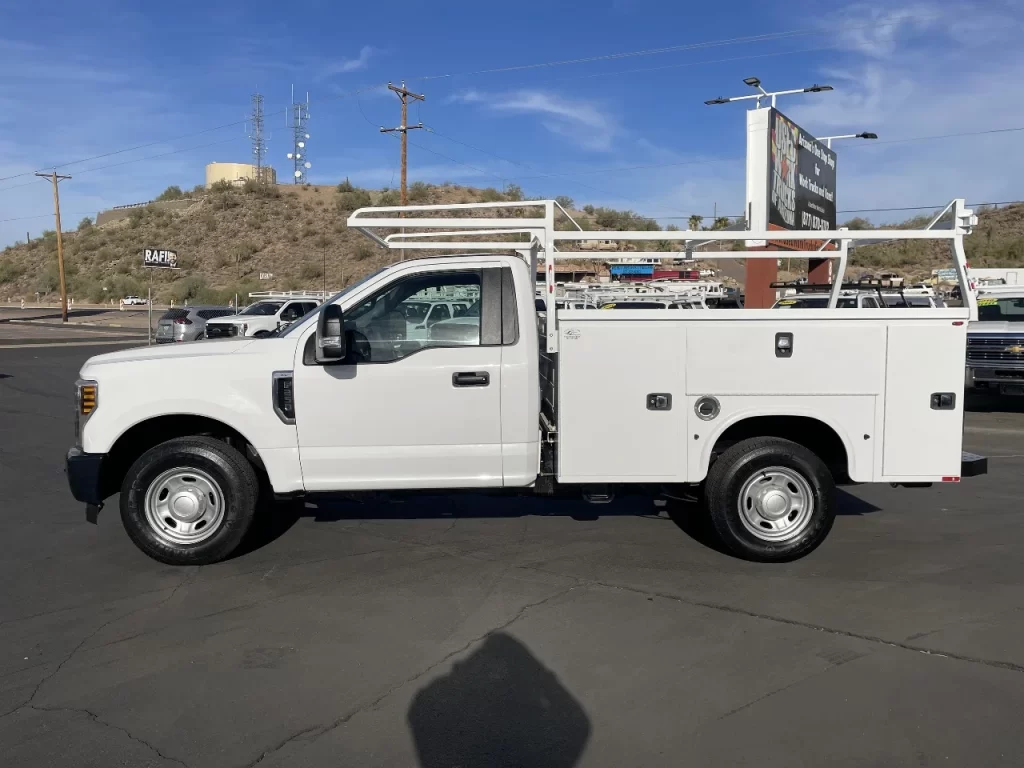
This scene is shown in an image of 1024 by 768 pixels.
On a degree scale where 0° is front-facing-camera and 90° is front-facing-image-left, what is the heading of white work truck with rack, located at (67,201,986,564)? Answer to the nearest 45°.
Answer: approximately 90°

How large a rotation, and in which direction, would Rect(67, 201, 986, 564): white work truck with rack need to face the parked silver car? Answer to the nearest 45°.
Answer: approximately 45° to its right

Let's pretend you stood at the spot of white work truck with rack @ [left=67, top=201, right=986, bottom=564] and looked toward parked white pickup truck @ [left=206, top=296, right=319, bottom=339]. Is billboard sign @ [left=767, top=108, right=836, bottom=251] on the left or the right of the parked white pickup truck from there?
right

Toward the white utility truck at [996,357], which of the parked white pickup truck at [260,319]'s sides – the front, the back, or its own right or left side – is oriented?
left

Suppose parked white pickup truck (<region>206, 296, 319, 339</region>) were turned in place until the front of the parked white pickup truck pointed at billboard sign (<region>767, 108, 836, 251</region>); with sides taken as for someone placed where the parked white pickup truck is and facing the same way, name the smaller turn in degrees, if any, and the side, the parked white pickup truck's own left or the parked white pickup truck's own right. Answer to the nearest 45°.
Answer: approximately 135° to the parked white pickup truck's own left

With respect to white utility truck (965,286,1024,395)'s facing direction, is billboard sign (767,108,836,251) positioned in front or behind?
behind

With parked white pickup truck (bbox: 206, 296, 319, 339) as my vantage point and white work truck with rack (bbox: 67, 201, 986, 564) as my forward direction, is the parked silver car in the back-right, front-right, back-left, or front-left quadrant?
back-right

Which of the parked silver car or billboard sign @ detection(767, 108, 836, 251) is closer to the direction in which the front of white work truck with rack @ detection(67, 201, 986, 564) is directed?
the parked silver car

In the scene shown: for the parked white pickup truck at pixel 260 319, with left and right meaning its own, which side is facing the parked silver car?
right

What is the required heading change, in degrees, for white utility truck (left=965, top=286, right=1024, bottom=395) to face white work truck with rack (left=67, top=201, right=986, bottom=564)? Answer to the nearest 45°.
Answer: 0° — it already faces it

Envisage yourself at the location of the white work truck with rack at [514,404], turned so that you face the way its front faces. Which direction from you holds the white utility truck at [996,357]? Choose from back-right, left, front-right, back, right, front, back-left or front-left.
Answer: back-right

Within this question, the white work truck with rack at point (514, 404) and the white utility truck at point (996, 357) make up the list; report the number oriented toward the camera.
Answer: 1

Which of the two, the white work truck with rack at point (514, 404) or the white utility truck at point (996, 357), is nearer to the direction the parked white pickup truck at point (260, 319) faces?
the white work truck with rack

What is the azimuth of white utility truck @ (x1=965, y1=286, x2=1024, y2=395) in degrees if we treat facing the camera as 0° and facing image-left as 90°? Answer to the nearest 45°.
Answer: approximately 0°
